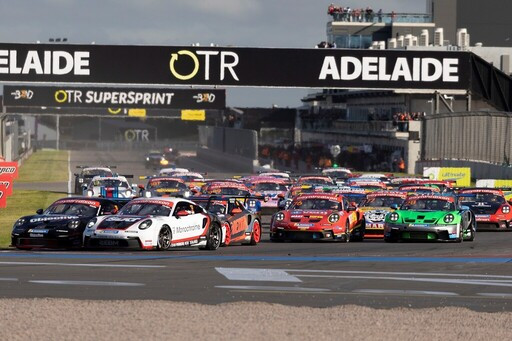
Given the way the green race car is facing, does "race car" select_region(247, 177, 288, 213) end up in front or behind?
behind

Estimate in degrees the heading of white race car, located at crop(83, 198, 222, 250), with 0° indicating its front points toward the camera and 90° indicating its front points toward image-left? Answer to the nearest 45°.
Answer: approximately 45°

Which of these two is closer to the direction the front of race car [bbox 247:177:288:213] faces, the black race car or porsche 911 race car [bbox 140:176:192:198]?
the black race car

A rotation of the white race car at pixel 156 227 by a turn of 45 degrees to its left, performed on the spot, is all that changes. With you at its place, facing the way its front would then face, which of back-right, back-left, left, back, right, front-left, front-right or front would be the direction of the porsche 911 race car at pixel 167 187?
back

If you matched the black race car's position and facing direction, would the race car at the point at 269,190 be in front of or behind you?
behind

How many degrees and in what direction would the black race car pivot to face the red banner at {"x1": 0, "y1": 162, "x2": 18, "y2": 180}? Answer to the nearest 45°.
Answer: approximately 135° to its right

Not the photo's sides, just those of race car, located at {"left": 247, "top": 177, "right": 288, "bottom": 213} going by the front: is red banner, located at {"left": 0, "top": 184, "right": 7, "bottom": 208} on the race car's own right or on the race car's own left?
on the race car's own right

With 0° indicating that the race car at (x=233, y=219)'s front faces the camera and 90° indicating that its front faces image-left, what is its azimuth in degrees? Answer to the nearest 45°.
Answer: approximately 45°

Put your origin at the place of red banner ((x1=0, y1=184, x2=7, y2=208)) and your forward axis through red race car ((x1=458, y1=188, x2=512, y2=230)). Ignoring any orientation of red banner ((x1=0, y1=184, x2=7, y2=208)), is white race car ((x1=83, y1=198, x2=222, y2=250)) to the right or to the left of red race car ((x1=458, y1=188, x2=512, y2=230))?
right
